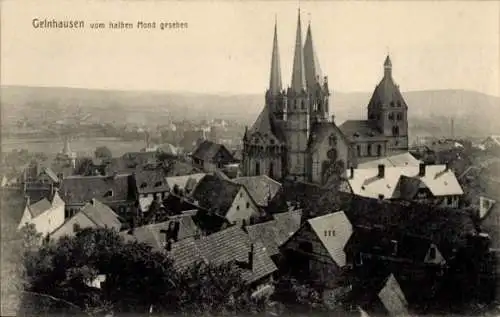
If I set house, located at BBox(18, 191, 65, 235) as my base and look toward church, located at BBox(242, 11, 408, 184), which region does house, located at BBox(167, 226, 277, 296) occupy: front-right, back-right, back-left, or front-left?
front-right

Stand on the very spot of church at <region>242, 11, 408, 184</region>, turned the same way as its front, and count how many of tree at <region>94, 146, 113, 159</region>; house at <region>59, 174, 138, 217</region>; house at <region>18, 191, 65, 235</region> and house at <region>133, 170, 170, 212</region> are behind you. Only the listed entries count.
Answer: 4

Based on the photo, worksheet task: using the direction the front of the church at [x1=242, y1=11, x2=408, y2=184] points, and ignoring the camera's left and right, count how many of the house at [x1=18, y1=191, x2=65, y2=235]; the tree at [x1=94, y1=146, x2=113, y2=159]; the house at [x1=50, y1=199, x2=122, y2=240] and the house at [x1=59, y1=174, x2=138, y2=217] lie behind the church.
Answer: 4

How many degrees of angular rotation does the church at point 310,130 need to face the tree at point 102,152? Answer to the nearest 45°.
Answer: approximately 180°

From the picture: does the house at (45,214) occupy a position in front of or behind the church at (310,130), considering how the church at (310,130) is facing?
behind

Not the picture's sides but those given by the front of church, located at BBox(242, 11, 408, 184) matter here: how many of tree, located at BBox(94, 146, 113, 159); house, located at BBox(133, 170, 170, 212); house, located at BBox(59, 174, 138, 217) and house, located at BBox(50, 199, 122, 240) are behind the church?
4

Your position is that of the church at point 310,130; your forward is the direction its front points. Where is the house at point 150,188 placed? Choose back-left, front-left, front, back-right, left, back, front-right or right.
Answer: back

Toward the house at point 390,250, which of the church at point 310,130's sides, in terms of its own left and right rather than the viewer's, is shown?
right

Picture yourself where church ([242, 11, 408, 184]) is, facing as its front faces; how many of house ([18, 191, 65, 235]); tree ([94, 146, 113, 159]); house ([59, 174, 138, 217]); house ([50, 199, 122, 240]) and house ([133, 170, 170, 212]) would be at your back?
5

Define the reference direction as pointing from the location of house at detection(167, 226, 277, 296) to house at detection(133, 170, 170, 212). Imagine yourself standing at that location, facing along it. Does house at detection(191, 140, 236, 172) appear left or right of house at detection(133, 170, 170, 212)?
right

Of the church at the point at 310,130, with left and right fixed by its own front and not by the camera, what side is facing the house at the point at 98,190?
back

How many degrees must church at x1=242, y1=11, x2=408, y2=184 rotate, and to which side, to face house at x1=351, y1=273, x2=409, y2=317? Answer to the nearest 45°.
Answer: approximately 135° to its right

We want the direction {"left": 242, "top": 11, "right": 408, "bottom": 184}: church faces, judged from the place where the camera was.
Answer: facing away from the viewer and to the right of the viewer
